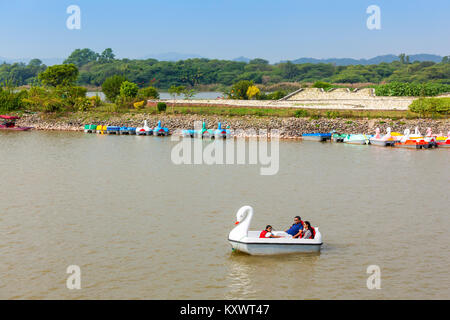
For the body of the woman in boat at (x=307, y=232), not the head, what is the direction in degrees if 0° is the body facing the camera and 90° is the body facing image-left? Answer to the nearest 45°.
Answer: approximately 90°
